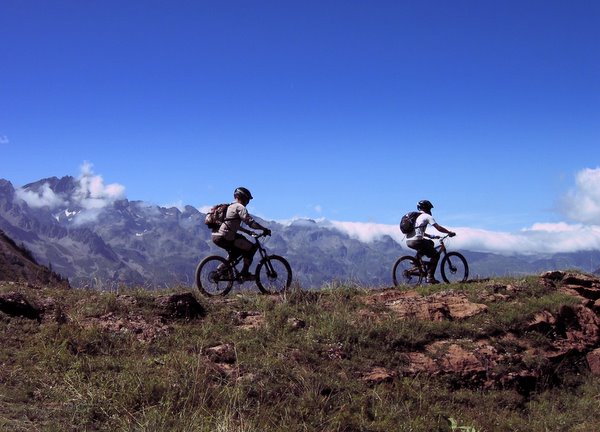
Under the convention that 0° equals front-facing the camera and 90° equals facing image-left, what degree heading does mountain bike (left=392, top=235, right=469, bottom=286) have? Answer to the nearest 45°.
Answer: approximately 270°

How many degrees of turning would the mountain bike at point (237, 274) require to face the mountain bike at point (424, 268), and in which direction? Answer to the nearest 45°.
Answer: approximately 45° to its left

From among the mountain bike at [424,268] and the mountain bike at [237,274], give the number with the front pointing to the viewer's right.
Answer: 2

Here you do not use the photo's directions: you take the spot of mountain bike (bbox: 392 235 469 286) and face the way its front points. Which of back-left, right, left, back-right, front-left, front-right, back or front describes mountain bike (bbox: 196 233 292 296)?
back-right

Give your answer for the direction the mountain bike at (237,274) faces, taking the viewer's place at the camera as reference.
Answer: facing to the right of the viewer

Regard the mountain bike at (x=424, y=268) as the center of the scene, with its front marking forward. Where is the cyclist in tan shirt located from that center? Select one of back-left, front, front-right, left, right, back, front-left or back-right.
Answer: back-right
